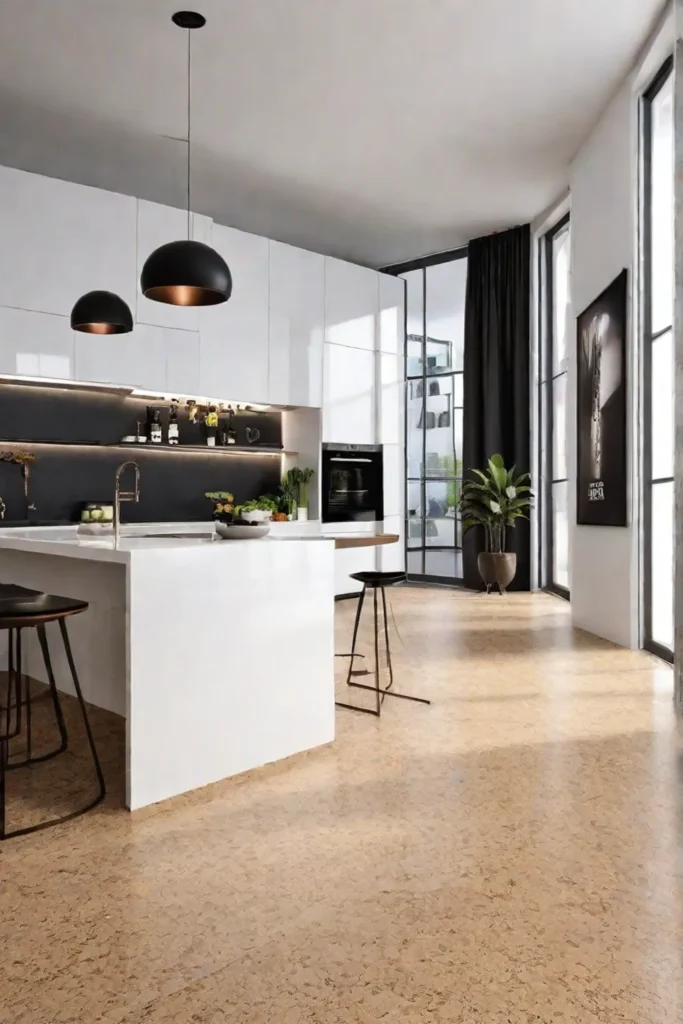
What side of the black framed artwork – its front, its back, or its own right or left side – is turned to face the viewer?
left

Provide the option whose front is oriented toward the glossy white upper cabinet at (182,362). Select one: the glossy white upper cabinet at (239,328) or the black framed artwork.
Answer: the black framed artwork

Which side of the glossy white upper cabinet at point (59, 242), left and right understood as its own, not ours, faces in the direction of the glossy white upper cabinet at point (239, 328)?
left

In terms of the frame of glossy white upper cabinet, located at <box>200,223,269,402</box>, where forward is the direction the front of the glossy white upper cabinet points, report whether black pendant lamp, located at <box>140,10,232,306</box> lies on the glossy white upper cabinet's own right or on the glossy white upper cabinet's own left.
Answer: on the glossy white upper cabinet's own right

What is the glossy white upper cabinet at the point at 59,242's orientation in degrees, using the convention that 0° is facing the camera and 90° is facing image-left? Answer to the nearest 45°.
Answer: approximately 315°

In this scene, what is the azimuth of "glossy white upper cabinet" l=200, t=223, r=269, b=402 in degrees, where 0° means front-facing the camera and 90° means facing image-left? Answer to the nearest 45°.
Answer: approximately 315°

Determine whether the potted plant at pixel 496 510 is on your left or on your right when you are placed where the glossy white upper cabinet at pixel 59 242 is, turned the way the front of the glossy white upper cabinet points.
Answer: on your left

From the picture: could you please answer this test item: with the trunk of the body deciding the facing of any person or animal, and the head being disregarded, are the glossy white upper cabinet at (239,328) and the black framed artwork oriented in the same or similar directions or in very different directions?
very different directions

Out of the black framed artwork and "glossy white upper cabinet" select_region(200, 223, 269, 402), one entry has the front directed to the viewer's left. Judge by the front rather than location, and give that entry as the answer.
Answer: the black framed artwork

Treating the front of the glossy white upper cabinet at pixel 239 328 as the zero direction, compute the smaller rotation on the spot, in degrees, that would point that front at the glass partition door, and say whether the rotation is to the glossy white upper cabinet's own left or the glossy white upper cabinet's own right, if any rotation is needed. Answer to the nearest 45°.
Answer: approximately 90° to the glossy white upper cabinet's own left

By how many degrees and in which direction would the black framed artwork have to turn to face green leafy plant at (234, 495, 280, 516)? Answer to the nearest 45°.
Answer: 0° — it already faces it
